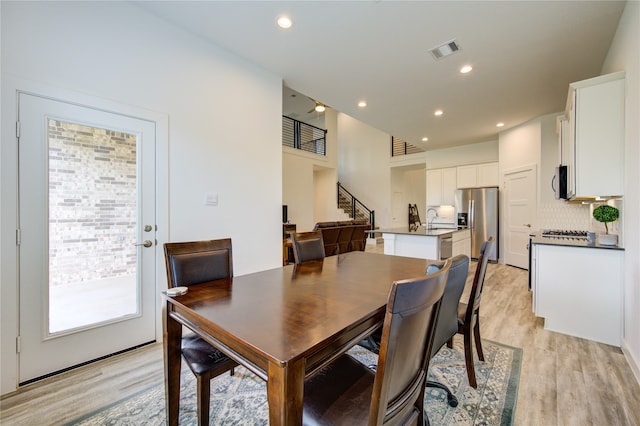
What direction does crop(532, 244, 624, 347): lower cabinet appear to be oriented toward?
to the viewer's left

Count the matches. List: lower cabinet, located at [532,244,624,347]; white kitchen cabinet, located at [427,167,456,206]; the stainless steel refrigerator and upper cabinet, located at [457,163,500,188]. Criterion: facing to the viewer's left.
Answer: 1

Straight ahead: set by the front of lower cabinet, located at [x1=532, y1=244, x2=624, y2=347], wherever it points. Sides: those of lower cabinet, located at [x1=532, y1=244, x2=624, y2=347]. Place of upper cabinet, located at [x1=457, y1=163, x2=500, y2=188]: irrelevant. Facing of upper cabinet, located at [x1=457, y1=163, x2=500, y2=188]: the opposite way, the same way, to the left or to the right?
to the left

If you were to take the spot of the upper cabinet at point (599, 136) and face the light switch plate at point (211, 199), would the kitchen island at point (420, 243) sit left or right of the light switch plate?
right

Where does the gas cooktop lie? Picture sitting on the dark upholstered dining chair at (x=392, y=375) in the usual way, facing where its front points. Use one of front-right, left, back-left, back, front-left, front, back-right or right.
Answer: right

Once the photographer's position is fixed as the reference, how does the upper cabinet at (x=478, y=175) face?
facing the viewer

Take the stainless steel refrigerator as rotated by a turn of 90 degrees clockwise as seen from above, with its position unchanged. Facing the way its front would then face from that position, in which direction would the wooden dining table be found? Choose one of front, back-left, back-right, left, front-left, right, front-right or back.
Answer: left

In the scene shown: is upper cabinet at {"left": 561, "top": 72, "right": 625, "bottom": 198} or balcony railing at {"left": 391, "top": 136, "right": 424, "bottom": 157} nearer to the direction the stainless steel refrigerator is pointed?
the upper cabinet

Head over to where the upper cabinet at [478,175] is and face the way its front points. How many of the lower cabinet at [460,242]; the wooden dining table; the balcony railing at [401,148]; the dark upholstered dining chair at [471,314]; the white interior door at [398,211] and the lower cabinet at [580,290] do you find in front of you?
4

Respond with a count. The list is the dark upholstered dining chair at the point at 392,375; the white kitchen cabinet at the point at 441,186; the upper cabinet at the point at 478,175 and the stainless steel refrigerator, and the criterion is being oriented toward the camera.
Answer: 3

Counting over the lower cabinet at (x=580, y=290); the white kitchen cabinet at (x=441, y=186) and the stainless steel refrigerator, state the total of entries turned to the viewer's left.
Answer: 1

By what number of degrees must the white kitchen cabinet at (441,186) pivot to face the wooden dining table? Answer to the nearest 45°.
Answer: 0° — it already faces it

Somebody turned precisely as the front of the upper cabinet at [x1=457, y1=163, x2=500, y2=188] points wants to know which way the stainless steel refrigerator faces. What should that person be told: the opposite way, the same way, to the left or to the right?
the same way

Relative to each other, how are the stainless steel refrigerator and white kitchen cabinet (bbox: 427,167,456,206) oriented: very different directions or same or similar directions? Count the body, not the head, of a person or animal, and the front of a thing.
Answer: same or similar directions

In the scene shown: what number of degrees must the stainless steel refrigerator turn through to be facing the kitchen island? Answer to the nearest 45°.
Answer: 0° — it already faces it

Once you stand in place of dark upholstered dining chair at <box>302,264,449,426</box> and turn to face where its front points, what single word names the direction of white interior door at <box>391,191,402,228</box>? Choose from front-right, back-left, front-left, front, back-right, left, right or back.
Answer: front-right

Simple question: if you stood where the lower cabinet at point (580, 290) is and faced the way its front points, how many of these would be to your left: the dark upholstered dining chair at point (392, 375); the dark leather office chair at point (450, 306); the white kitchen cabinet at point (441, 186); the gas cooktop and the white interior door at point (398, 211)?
2

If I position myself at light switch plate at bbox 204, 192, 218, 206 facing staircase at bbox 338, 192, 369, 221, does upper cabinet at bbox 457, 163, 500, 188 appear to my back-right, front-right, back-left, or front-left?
front-right

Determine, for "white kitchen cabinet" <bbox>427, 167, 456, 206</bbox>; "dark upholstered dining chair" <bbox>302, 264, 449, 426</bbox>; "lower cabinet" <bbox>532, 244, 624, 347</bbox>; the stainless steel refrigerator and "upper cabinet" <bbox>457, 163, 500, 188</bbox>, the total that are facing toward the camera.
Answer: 3

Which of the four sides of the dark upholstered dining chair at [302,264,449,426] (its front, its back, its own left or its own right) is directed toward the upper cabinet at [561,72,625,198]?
right

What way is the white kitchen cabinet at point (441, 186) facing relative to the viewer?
toward the camera
